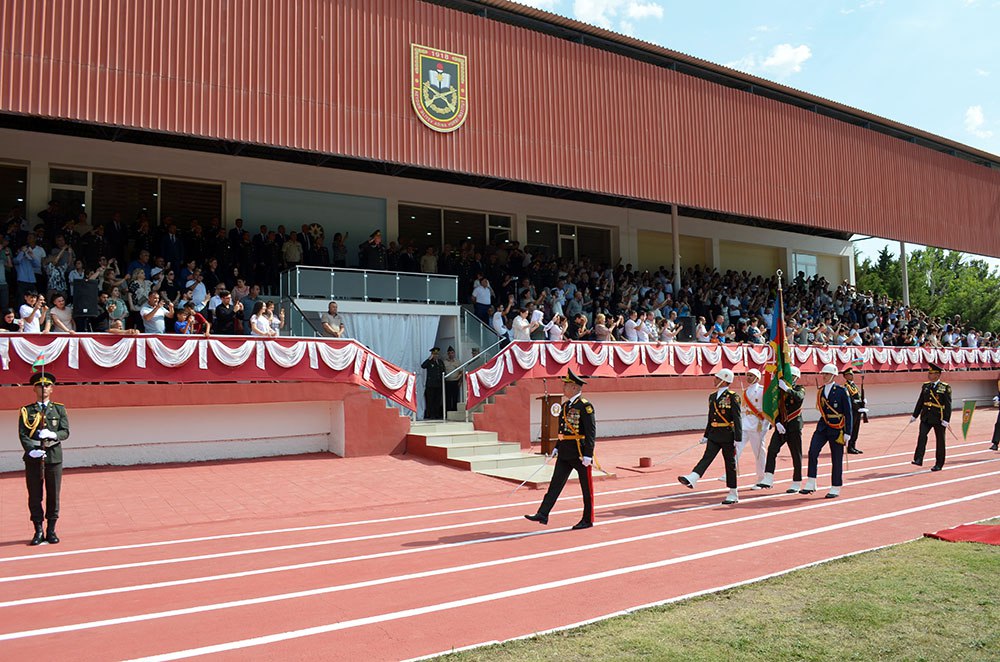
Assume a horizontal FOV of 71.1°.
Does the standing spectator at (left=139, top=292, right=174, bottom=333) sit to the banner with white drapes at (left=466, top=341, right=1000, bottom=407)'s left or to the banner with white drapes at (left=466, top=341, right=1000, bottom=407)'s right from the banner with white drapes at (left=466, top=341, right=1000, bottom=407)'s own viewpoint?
on its right

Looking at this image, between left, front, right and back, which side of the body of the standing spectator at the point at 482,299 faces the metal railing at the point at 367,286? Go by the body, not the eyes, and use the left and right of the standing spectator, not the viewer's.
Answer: right

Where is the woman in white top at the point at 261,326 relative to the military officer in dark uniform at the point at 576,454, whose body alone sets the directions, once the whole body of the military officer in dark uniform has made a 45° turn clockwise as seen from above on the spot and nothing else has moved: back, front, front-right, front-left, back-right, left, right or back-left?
front-right

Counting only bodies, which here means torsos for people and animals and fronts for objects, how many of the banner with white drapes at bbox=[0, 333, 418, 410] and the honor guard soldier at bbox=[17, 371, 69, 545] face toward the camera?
2

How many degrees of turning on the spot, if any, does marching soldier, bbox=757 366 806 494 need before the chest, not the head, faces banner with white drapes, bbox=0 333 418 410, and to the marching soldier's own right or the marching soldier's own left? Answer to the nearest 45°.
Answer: approximately 45° to the marching soldier's own right

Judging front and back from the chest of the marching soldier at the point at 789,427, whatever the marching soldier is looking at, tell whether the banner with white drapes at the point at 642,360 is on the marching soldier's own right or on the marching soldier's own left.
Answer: on the marching soldier's own right

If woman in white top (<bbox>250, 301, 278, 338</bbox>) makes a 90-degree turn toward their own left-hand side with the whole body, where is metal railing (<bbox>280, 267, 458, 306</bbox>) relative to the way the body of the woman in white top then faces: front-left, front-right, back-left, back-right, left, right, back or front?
front

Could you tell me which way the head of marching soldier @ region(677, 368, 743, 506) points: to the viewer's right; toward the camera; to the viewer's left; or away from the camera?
to the viewer's left

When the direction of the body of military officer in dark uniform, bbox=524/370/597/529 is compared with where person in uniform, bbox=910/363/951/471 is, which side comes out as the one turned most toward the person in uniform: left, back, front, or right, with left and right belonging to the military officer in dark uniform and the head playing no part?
back

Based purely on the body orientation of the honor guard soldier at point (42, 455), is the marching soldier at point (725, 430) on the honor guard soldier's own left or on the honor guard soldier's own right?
on the honor guard soldier's own left

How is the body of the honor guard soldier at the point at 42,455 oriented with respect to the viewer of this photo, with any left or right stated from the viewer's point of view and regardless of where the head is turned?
facing the viewer

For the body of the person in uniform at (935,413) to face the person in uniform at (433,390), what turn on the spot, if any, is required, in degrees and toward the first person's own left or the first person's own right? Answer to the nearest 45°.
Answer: approximately 45° to the first person's own right

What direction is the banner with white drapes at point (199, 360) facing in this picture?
toward the camera

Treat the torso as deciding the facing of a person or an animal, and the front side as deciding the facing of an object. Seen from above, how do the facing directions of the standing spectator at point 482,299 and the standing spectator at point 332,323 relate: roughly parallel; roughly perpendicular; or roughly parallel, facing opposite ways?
roughly parallel

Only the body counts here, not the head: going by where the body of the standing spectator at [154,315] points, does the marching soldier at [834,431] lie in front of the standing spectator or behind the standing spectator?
in front

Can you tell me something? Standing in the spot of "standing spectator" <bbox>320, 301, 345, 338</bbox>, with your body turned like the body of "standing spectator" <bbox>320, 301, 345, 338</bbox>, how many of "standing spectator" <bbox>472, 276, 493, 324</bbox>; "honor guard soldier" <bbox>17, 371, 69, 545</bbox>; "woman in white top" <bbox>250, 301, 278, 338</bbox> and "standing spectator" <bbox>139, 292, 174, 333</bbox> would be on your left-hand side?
1

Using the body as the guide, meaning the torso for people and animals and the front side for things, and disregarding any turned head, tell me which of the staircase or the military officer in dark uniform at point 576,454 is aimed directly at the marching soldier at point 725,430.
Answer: the staircase

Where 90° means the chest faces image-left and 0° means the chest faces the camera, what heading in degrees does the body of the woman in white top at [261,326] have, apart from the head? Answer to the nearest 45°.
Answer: approximately 315°

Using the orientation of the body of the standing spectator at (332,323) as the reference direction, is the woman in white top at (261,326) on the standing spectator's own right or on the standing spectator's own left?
on the standing spectator's own right
